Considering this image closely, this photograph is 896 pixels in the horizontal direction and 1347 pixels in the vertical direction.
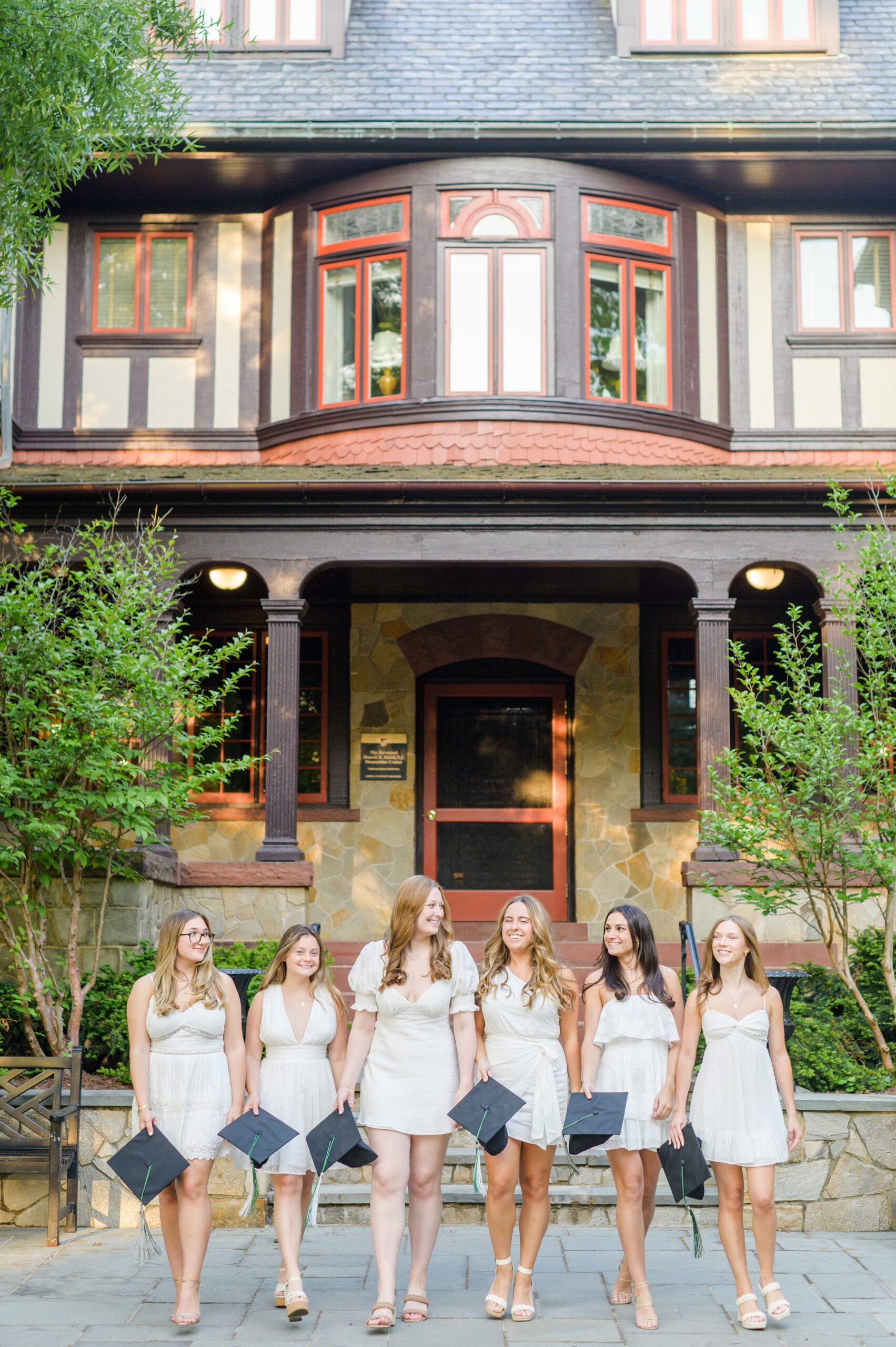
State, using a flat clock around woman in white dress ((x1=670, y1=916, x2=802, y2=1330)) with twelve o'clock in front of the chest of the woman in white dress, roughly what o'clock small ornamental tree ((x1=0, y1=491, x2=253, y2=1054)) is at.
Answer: The small ornamental tree is roughly at 4 o'clock from the woman in white dress.

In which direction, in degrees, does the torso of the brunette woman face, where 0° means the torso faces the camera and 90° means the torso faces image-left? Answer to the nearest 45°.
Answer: approximately 0°
